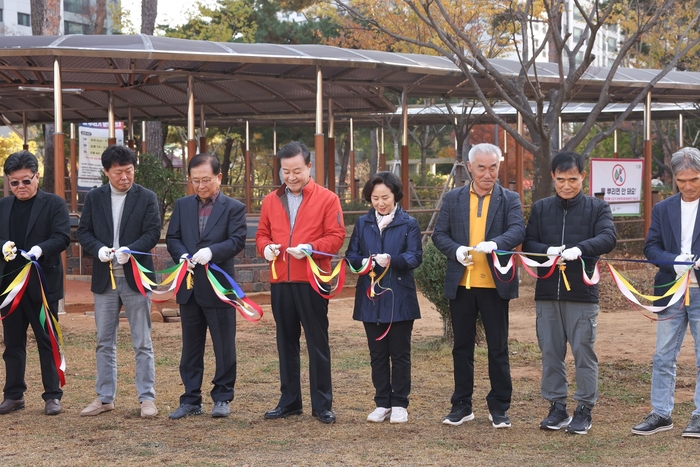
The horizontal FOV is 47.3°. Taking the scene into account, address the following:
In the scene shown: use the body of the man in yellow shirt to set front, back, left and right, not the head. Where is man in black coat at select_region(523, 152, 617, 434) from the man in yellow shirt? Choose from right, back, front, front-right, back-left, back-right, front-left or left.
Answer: left

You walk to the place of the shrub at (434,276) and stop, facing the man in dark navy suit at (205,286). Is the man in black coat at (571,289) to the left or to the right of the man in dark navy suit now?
left

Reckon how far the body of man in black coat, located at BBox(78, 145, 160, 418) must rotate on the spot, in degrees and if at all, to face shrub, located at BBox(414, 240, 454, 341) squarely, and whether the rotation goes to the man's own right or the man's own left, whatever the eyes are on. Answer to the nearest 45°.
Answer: approximately 135° to the man's own left

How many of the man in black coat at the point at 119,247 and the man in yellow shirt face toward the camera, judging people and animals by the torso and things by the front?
2

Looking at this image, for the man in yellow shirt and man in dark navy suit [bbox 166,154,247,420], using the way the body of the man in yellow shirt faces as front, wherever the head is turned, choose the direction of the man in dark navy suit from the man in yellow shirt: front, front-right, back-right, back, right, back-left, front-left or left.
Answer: right

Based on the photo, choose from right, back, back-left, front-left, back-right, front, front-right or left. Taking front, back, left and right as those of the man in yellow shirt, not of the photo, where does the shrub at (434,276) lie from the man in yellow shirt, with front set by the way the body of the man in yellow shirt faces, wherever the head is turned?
back

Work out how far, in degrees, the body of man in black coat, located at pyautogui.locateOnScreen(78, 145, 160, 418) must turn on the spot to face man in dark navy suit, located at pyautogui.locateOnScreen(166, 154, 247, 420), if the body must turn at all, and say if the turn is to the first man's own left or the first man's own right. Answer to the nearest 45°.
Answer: approximately 90° to the first man's own left

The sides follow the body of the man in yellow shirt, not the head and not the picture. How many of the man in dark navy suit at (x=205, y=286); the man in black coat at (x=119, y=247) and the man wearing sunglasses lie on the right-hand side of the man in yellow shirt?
3

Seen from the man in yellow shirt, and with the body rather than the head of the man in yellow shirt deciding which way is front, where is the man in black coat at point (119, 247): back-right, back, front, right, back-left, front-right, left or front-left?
right

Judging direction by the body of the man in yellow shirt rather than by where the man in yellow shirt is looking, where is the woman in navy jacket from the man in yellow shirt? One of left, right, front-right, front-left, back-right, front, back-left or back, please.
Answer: right

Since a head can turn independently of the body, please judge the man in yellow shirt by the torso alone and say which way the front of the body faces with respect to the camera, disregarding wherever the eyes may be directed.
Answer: toward the camera
